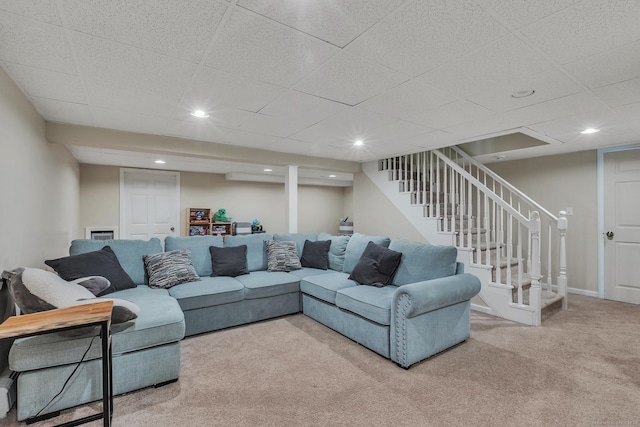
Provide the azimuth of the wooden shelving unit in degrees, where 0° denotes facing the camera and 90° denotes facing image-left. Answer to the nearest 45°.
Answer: approximately 0°

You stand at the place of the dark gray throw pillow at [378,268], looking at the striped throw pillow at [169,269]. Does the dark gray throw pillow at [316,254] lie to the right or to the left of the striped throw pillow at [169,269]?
right

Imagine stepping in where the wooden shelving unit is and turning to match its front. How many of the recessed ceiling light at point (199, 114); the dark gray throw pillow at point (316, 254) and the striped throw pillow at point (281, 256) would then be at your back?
0

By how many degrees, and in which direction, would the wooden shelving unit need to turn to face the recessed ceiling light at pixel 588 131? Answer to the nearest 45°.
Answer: approximately 45° to its left

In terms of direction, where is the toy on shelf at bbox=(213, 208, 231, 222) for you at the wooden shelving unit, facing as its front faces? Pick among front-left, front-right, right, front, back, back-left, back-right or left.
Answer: left

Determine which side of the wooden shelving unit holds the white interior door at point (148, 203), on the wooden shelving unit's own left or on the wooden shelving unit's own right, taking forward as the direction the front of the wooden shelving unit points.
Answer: on the wooden shelving unit's own right

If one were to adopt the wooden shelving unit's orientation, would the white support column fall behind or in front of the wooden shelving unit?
in front

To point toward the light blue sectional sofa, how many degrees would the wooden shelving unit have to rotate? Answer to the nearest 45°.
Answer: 0° — it already faces it

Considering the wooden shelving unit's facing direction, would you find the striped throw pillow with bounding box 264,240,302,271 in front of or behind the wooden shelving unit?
in front

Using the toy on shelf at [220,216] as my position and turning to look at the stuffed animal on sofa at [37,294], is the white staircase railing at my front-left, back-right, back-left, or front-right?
front-left

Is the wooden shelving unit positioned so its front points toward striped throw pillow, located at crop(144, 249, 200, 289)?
yes

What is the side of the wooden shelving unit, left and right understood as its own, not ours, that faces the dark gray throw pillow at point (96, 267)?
front

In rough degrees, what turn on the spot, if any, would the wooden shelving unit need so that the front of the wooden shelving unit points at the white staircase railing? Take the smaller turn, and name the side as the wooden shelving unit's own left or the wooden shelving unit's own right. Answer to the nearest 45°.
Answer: approximately 45° to the wooden shelving unit's own left

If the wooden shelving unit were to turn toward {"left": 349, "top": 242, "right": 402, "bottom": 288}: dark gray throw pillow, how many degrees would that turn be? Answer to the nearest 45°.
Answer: approximately 45° to its left

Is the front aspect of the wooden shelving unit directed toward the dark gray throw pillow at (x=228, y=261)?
yes
